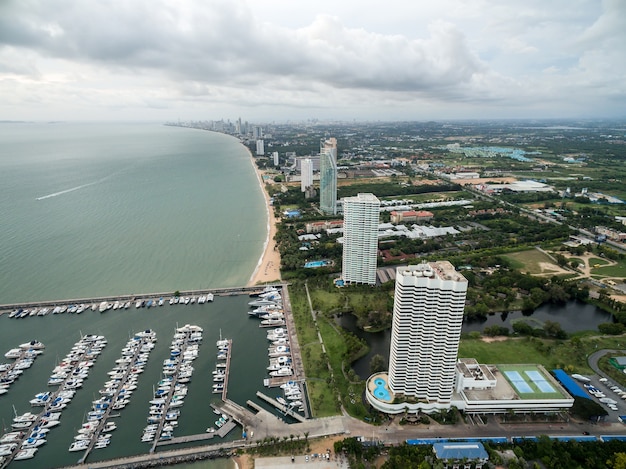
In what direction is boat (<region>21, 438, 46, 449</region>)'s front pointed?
to the viewer's right

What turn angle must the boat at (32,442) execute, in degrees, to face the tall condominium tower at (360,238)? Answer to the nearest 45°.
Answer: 0° — it already faces it

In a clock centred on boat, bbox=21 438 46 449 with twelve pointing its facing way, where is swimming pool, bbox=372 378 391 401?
The swimming pool is roughly at 1 o'clock from the boat.

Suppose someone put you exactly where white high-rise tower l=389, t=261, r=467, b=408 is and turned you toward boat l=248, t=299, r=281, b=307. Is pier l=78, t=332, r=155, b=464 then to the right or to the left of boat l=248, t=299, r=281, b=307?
left

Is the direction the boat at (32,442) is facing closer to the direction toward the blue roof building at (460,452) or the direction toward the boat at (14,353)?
the blue roof building
